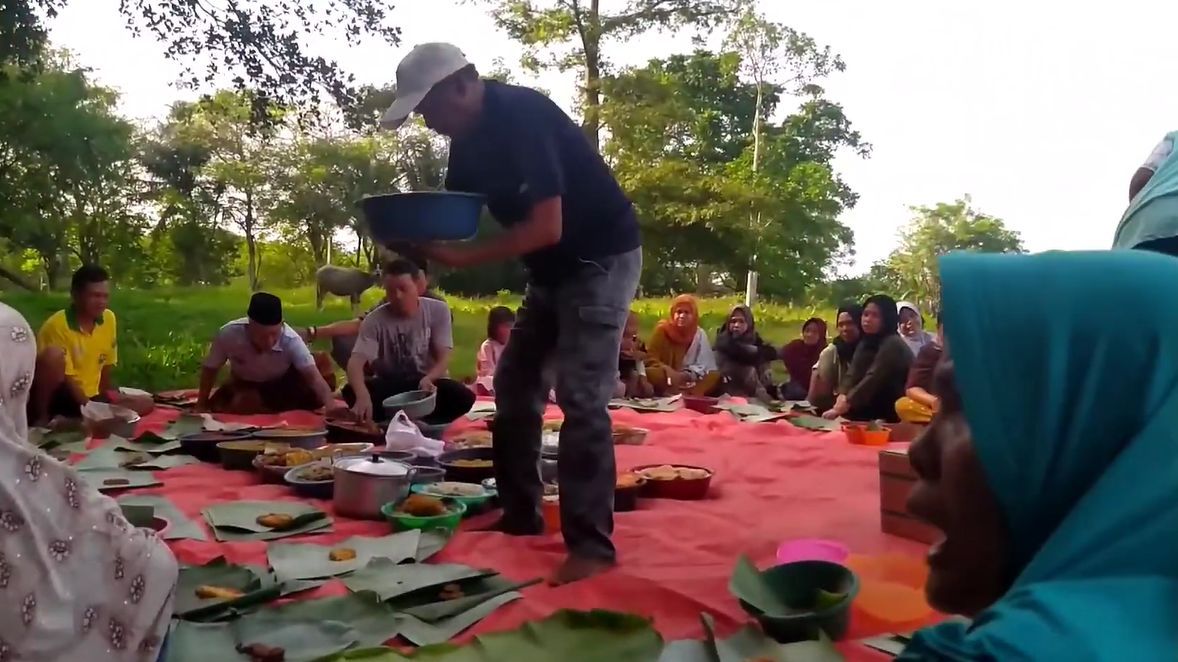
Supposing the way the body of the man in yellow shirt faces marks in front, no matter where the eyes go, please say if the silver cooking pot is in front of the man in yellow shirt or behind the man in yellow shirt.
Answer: in front

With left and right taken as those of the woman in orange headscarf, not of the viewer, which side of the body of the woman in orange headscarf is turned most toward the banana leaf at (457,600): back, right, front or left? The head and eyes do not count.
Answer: front

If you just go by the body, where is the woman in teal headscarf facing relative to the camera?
to the viewer's left

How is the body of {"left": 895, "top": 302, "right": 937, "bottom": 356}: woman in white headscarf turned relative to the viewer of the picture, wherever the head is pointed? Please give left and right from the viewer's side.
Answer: facing the viewer and to the left of the viewer

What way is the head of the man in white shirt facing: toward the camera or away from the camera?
toward the camera

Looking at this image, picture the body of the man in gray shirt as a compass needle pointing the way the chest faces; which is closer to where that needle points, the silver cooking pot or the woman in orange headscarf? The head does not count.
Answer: the silver cooking pot

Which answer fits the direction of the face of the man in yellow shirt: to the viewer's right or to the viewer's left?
to the viewer's right

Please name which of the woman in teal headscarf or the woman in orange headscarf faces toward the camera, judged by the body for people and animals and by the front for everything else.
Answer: the woman in orange headscarf

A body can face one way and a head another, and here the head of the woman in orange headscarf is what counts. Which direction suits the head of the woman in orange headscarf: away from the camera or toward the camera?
toward the camera

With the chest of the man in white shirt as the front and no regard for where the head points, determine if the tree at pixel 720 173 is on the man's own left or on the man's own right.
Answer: on the man's own left

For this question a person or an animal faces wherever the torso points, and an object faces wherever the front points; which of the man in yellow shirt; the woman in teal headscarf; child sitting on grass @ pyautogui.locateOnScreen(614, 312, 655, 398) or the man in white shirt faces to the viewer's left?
the woman in teal headscarf

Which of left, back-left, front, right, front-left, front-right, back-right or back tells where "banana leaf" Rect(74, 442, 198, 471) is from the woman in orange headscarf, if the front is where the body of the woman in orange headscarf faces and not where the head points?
front-right

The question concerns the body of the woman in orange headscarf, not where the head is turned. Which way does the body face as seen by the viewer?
toward the camera

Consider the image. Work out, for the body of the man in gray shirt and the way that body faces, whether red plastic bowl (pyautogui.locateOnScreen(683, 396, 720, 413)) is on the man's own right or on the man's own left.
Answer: on the man's own left

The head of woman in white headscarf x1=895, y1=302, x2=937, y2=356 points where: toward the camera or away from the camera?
toward the camera

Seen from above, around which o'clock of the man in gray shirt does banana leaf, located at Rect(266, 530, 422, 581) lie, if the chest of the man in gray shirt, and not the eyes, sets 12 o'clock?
The banana leaf is roughly at 12 o'clock from the man in gray shirt.
